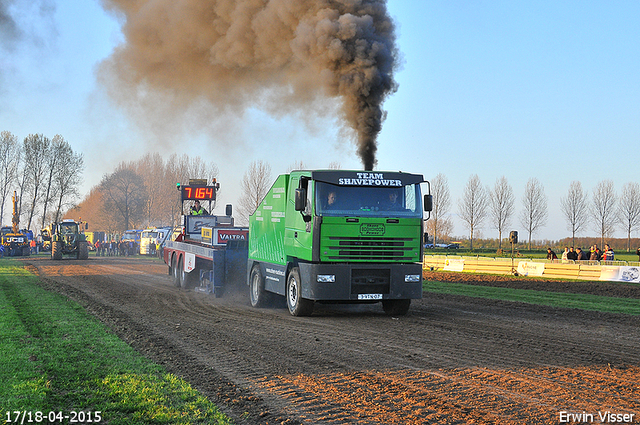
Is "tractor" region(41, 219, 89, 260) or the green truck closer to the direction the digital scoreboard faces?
the green truck

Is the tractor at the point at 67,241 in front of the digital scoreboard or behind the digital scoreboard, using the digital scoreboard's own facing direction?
behind

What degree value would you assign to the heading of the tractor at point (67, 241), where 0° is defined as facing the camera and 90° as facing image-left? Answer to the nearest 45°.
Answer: approximately 0°

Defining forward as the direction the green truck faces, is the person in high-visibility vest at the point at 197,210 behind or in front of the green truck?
behind

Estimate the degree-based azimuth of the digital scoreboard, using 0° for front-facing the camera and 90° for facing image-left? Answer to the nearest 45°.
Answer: approximately 0°

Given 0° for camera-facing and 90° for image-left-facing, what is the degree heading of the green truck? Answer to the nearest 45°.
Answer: approximately 315°

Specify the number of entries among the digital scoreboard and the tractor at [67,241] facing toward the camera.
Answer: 2

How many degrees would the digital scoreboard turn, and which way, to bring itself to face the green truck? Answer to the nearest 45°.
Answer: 0° — it already faces it
